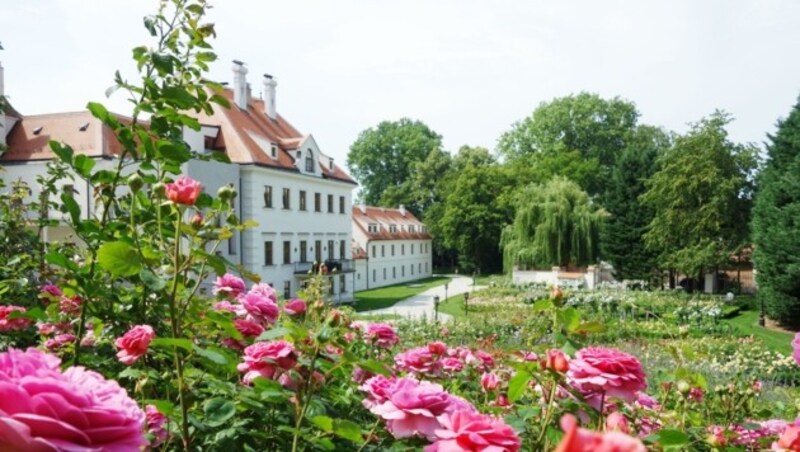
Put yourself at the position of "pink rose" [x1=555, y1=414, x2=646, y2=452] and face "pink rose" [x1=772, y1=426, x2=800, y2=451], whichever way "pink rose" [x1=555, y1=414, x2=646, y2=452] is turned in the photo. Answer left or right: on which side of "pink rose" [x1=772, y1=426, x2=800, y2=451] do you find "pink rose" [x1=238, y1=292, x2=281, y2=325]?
left

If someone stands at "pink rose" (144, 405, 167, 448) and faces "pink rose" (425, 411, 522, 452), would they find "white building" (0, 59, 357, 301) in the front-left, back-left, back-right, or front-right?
back-left

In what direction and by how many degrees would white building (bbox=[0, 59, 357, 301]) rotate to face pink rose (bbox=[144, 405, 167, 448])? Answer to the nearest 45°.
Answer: approximately 45° to its right

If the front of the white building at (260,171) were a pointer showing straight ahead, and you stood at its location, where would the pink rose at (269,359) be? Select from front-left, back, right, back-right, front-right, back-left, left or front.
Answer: front-right

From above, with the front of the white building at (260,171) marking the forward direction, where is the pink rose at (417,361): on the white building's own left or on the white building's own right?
on the white building's own right

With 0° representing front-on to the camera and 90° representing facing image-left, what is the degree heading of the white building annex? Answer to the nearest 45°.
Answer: approximately 315°

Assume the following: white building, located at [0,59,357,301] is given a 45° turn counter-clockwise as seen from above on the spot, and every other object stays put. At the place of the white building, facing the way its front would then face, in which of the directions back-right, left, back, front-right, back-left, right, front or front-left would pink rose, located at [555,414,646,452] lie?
right

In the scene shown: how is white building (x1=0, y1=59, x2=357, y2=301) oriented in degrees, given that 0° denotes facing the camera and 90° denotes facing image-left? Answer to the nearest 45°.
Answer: approximately 315°

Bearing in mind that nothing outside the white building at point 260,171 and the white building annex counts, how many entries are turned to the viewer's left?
0

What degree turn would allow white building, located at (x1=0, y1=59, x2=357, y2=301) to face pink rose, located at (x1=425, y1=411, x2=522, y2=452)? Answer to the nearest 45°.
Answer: approximately 45° to its right

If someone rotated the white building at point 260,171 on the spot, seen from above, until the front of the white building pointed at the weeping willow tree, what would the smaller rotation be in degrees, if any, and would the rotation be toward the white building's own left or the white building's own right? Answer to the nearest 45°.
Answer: approximately 45° to the white building's own left
